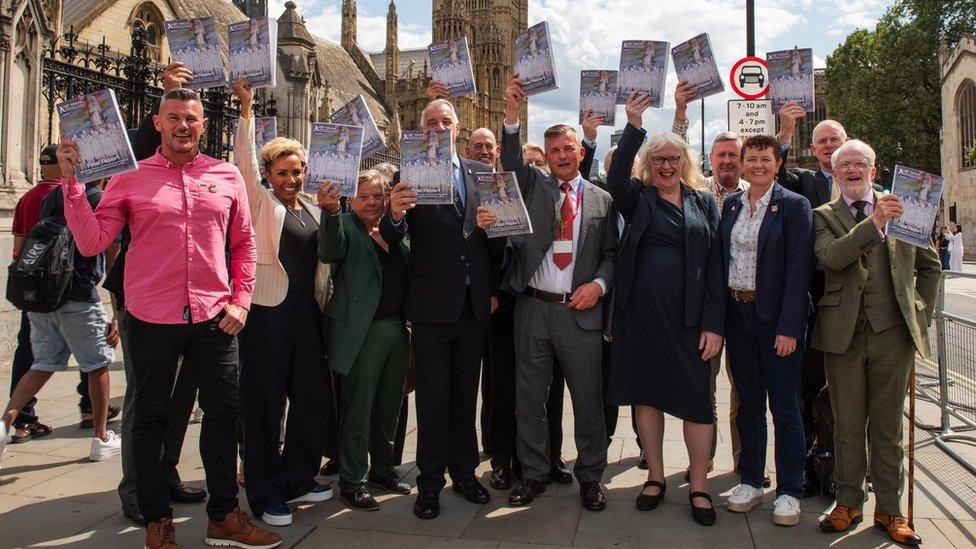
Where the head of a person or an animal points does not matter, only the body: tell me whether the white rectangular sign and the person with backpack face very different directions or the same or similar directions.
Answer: very different directions

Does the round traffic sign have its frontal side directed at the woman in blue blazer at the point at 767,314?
yes

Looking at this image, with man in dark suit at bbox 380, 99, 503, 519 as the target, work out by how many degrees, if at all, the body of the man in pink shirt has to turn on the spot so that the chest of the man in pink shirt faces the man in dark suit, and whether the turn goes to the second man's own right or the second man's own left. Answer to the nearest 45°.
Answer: approximately 90° to the second man's own left

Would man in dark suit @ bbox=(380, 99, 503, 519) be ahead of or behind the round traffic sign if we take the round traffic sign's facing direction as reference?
ahead

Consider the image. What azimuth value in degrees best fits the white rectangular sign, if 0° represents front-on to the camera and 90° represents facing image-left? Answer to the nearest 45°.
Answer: approximately 0°

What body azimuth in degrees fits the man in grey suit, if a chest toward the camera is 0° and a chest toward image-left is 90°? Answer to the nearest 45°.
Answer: approximately 0°

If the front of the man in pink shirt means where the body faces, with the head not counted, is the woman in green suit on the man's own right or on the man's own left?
on the man's own left

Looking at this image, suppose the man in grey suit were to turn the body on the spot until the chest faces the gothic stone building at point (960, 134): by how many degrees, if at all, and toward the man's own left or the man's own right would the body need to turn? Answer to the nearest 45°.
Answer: approximately 135° to the man's own left

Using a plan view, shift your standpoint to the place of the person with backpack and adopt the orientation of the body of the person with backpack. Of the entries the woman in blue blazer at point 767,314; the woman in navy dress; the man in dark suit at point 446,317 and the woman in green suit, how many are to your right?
4

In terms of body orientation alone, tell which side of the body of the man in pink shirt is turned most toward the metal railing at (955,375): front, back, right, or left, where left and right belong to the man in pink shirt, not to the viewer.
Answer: left

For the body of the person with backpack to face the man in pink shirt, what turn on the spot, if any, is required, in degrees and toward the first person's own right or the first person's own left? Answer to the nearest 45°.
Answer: approximately 135° to the first person's own right

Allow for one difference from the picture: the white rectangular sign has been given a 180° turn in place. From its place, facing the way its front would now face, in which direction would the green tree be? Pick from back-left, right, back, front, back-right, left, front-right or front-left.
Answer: front
